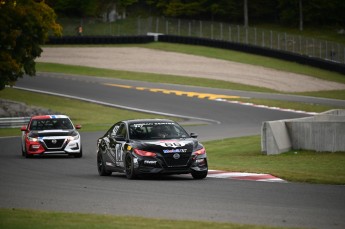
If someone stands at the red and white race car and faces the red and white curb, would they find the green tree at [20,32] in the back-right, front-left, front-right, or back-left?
back-left

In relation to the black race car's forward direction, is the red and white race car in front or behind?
behind

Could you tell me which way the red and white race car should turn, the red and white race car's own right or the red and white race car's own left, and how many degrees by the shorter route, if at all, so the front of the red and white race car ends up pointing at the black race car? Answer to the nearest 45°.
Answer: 0° — it already faces it

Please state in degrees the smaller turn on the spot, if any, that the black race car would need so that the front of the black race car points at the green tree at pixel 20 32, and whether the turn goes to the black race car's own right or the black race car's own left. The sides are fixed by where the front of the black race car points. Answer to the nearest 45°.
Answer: approximately 135° to the black race car's own left

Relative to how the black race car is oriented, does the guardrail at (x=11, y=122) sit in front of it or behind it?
behind

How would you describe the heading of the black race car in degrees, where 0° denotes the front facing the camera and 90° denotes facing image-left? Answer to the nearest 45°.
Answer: approximately 315°

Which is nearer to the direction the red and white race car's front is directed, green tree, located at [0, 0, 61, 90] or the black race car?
the black race car

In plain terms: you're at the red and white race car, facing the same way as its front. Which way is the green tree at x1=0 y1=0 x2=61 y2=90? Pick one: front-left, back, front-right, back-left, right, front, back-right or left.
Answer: back

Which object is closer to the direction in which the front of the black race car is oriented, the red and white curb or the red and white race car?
the red and white curb
